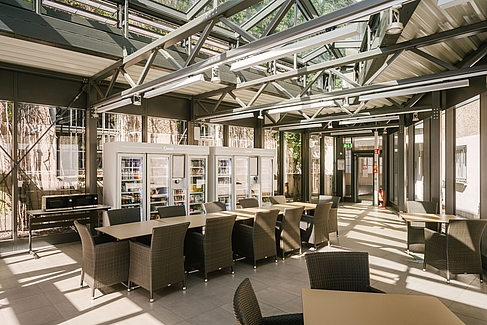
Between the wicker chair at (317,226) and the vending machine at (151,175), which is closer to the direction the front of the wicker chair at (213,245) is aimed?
the vending machine

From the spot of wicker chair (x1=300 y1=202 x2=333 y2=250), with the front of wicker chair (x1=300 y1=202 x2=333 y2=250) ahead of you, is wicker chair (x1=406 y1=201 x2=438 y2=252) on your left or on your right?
on your right

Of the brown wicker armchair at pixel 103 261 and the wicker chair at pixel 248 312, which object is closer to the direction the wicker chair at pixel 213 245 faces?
the brown wicker armchair

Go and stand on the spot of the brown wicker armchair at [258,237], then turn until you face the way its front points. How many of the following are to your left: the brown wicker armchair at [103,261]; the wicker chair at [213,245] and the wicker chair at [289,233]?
2

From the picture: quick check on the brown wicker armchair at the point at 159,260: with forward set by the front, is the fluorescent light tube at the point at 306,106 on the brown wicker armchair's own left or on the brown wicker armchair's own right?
on the brown wicker armchair's own right

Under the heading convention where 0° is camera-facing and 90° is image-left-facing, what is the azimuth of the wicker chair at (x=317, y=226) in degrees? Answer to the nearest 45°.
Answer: approximately 135°

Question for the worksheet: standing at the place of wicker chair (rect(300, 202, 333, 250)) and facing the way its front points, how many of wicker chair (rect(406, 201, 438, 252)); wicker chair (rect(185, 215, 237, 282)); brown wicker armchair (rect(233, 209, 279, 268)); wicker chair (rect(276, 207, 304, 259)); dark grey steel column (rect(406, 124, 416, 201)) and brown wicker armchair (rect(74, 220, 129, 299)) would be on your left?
4

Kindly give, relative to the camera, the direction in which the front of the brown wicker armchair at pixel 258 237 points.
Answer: facing away from the viewer and to the left of the viewer

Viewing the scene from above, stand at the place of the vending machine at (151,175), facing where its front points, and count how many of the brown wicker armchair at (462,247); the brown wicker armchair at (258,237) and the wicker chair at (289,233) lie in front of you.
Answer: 3

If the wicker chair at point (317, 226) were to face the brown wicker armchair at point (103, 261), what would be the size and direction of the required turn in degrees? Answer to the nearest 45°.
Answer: approximately 90° to its left

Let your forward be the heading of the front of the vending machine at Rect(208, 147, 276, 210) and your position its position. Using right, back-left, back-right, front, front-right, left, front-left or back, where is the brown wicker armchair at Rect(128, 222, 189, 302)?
front-right

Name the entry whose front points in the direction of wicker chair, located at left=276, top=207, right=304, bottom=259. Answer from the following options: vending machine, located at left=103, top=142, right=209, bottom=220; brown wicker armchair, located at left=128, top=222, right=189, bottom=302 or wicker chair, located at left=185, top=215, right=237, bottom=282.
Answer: the vending machine

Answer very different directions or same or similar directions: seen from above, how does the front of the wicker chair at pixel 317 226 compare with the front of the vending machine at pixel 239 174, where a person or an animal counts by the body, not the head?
very different directions
